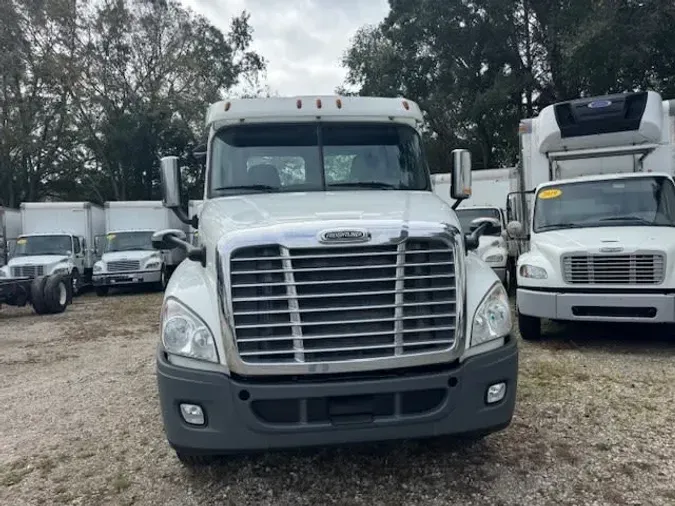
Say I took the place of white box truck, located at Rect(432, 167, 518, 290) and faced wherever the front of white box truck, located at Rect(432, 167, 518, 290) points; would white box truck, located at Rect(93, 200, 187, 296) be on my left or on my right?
on my right

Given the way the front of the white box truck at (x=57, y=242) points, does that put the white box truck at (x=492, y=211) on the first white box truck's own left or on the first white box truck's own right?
on the first white box truck's own left

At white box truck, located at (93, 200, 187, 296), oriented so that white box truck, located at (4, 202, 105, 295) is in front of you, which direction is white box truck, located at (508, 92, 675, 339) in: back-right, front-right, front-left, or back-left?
back-left

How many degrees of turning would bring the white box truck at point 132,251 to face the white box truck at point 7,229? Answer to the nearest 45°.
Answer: approximately 90° to its right

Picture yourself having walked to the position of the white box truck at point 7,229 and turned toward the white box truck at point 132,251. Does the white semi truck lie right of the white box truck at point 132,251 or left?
right

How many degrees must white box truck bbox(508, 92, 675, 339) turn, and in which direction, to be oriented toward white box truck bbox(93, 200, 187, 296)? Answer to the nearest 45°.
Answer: approximately 135° to its right

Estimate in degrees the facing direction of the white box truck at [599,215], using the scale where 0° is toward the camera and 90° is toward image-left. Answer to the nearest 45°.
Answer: approximately 0°

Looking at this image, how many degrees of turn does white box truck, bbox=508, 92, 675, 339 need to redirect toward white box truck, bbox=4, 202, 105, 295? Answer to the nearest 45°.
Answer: approximately 90° to its right
